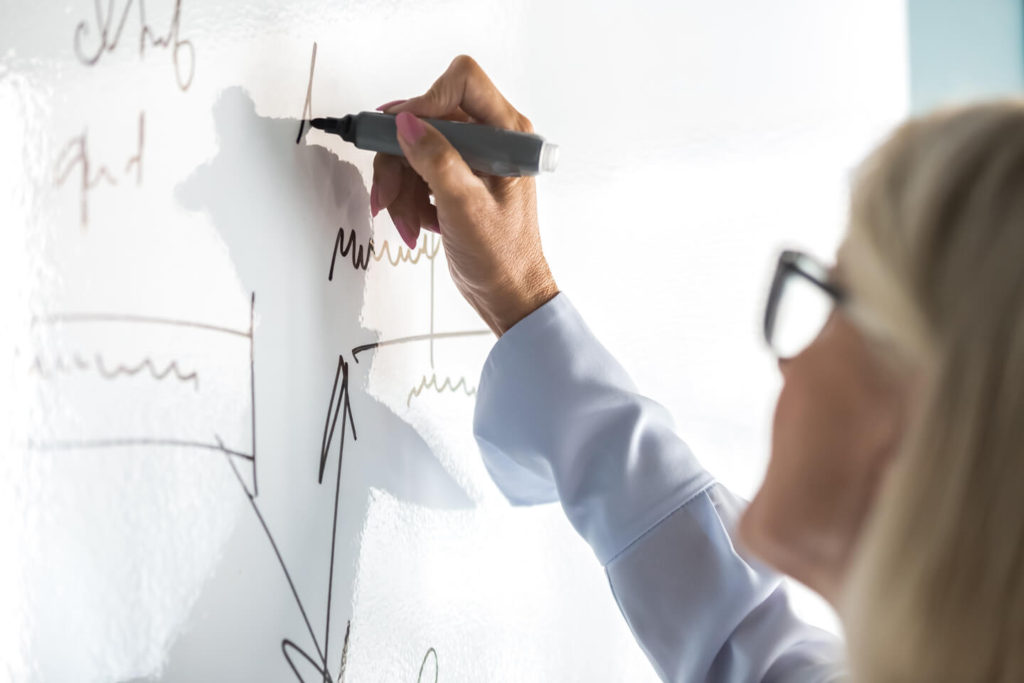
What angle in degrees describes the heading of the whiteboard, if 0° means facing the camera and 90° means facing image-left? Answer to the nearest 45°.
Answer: approximately 315°

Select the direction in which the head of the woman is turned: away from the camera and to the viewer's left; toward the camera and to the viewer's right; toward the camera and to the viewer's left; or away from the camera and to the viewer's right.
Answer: away from the camera and to the viewer's left

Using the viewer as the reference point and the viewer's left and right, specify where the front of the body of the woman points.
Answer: facing away from the viewer and to the left of the viewer

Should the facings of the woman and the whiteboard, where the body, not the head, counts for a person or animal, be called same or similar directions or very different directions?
very different directions
